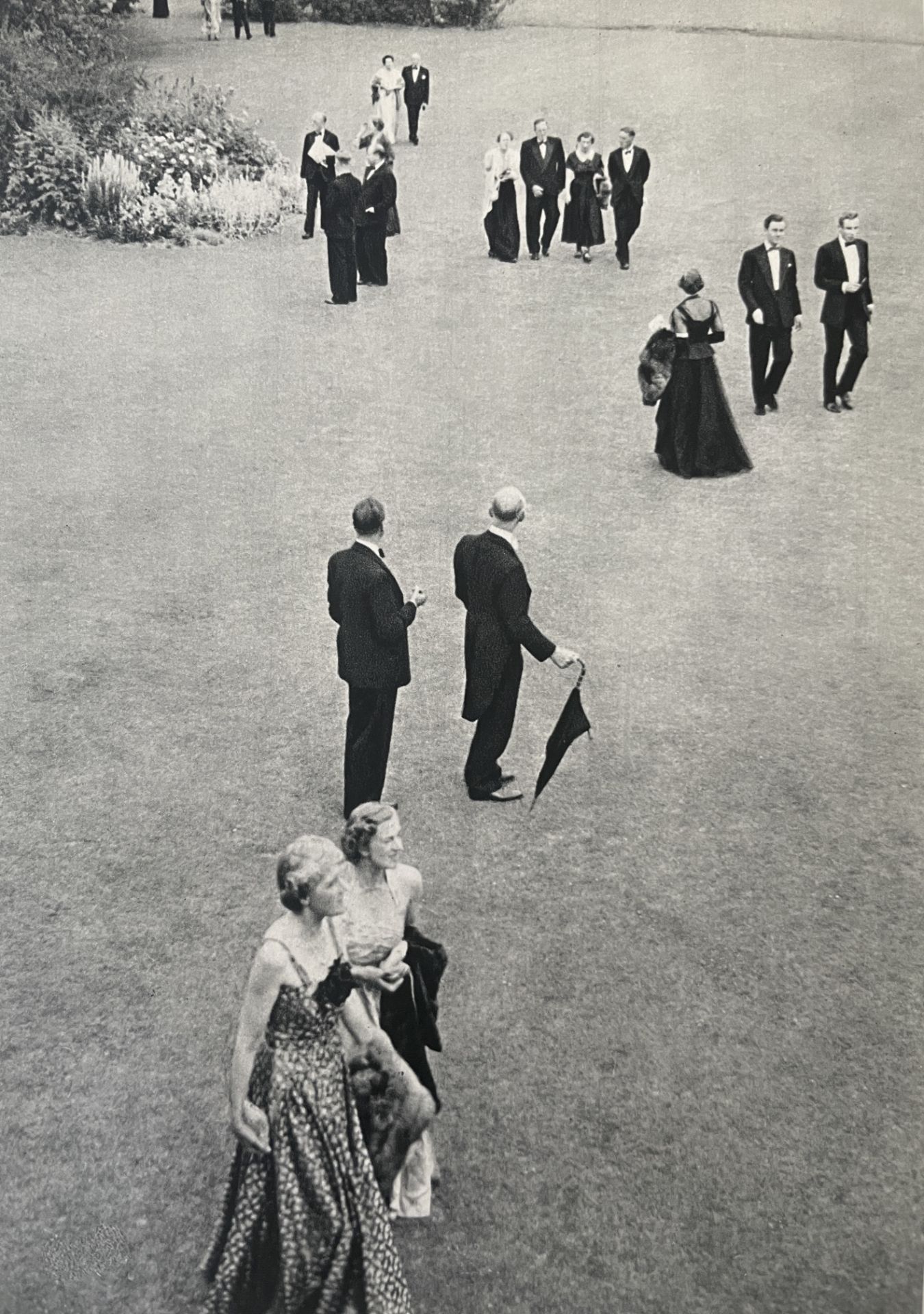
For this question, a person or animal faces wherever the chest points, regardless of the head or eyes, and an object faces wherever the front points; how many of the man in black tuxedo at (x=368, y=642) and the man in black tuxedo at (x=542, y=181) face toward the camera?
1

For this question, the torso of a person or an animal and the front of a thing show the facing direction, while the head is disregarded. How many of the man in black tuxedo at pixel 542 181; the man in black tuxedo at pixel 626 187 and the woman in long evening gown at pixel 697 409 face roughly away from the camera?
1

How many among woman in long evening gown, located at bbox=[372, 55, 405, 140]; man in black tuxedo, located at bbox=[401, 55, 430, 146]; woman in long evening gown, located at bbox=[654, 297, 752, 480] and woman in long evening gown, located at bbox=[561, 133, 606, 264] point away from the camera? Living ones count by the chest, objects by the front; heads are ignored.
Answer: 1

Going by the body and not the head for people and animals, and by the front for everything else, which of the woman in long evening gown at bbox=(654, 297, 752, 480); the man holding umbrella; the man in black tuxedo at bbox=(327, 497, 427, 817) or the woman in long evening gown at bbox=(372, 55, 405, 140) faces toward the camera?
the woman in long evening gown at bbox=(372, 55, 405, 140)

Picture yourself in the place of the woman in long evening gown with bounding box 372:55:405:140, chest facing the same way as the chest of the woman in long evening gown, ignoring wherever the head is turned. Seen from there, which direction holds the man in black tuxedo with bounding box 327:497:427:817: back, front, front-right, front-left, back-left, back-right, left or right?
front

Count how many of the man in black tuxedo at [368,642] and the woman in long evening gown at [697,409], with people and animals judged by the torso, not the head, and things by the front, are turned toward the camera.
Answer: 0

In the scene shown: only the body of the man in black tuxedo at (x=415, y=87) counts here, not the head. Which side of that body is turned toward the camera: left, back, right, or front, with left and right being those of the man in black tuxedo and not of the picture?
front

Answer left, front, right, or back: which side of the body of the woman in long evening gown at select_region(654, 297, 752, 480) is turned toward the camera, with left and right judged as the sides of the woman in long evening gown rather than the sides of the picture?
back

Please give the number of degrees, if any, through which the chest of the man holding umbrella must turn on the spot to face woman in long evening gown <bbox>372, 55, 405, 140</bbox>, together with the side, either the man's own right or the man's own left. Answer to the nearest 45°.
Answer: approximately 45° to the man's own left

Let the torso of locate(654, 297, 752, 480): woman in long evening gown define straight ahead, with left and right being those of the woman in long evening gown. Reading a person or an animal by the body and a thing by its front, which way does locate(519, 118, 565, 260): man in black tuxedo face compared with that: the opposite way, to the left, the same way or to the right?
the opposite way

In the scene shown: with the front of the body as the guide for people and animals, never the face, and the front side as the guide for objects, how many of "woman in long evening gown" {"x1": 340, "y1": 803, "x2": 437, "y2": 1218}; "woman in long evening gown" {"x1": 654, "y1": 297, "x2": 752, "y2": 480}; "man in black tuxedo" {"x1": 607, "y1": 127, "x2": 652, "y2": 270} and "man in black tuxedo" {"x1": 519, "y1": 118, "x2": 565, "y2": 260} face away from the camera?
1

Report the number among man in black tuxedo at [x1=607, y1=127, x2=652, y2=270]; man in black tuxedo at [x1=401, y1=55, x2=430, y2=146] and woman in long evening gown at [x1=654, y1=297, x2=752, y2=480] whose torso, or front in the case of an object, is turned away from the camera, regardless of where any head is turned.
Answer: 1

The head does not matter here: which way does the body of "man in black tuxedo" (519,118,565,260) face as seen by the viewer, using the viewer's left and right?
facing the viewer

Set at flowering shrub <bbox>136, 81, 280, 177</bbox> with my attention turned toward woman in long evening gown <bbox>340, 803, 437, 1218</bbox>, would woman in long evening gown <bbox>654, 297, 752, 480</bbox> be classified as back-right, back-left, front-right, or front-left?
front-left
